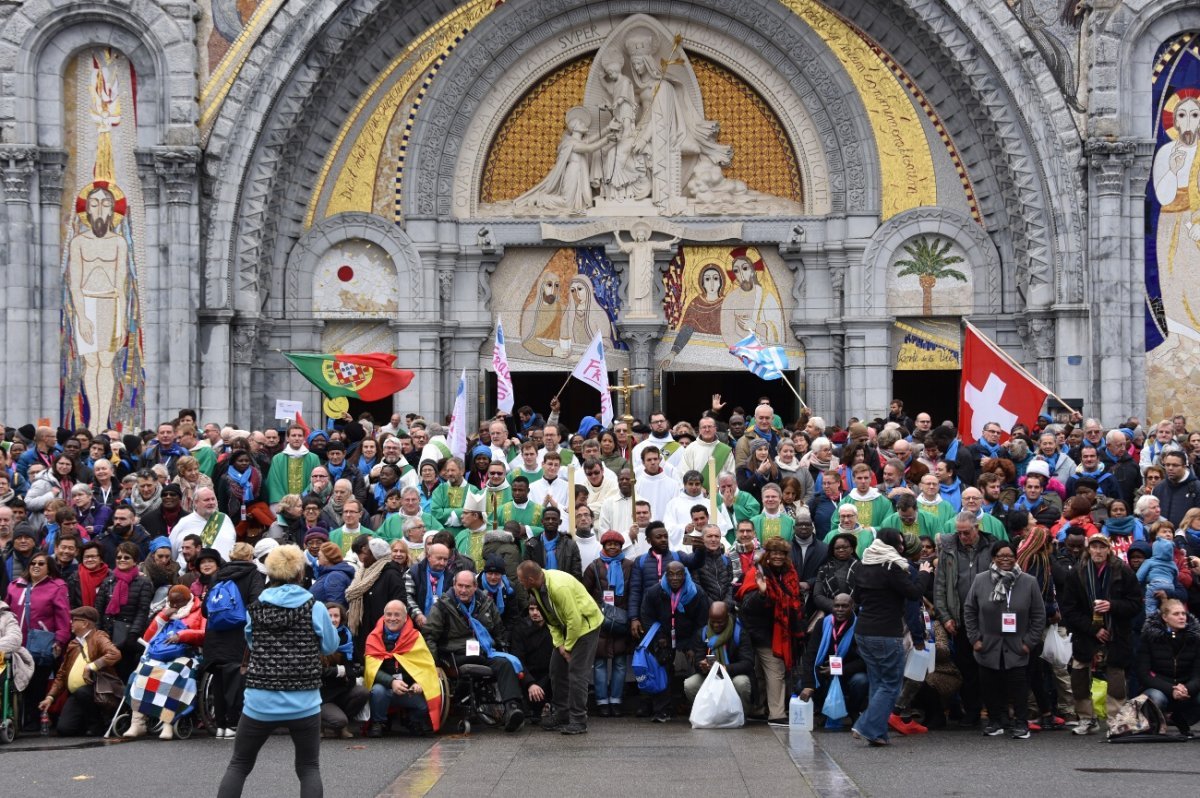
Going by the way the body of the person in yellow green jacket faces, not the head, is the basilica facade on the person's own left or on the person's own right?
on the person's own right

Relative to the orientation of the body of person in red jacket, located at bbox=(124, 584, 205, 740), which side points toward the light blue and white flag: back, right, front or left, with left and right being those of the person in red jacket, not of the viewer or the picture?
back

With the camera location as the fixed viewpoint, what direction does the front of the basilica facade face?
facing the viewer

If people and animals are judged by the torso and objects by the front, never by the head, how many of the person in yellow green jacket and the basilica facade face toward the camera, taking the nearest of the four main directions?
1

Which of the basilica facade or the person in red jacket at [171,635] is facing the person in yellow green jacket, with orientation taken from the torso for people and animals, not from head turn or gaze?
the basilica facade

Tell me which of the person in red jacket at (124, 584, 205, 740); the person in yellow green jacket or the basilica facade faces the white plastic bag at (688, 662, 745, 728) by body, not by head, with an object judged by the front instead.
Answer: the basilica facade

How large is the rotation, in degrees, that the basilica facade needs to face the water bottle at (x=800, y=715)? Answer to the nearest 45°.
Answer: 0° — it already faces it

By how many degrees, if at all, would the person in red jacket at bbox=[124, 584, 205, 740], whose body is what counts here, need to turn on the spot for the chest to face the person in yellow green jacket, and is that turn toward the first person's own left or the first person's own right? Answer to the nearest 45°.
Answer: approximately 135° to the first person's own left

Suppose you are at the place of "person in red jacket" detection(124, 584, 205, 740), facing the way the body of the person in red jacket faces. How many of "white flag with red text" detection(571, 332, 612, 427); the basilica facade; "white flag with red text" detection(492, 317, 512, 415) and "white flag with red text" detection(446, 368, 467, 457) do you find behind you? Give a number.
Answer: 4
